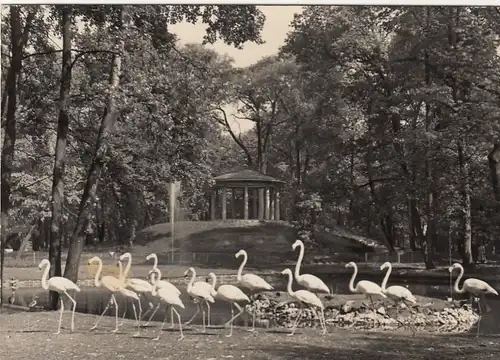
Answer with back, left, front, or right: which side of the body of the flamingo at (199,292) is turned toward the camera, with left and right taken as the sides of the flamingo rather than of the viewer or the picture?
left

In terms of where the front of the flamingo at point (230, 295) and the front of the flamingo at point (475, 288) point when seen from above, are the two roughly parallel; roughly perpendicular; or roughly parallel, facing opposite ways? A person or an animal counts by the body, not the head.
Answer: roughly parallel

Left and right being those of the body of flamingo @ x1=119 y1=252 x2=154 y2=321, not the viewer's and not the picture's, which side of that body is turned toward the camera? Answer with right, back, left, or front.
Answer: left

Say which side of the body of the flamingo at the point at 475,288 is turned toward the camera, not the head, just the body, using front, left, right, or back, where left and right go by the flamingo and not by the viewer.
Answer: left

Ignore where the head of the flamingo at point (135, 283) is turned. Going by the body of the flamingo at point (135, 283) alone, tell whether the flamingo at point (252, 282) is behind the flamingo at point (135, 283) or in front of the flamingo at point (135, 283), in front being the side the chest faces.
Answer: behind

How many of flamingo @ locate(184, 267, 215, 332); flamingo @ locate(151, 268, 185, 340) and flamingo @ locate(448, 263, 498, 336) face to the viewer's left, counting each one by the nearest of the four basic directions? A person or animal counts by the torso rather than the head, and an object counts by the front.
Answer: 3

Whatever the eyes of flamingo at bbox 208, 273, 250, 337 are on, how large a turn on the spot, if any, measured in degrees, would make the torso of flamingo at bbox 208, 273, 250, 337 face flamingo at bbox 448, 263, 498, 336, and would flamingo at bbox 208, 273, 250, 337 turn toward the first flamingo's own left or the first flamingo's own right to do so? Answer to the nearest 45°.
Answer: approximately 180°

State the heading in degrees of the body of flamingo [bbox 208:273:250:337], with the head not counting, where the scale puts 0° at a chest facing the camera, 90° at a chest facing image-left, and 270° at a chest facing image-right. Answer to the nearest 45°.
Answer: approximately 90°

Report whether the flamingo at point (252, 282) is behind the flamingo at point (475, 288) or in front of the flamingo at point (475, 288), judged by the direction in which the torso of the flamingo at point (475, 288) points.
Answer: in front

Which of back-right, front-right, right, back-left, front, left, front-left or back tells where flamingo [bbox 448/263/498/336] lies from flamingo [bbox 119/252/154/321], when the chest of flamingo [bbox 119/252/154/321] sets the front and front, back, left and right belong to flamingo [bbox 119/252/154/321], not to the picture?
back

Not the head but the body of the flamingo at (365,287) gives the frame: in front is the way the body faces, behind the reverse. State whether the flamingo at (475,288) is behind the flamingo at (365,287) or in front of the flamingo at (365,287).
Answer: behind

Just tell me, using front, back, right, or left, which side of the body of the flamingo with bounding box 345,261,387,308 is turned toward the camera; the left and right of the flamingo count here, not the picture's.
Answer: left

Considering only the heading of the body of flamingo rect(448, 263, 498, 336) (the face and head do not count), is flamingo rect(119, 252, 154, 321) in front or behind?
in front

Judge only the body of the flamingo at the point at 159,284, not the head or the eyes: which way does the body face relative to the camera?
to the viewer's left
